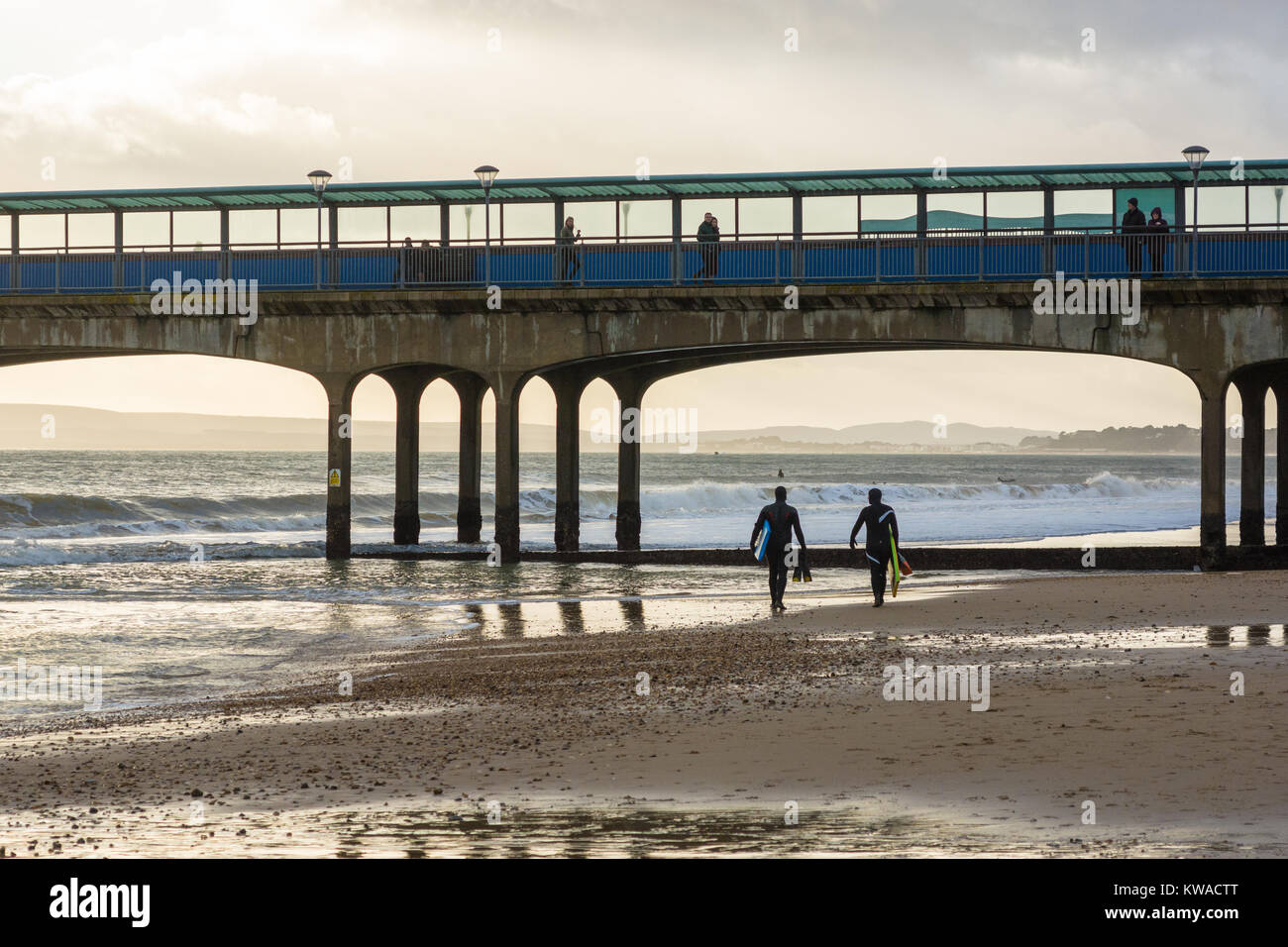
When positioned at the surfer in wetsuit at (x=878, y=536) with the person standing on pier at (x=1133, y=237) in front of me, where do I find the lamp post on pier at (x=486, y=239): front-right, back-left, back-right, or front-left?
front-left

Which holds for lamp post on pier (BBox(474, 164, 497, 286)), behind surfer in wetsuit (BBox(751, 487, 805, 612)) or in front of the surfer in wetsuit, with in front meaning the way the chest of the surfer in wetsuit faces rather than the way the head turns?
in front

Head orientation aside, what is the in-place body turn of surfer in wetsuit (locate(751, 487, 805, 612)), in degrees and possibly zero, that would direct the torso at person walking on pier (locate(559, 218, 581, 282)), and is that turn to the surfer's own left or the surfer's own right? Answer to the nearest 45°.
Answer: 0° — they already face them

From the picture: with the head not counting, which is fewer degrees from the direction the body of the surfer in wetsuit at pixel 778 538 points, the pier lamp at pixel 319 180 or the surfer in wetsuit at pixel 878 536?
the pier lamp

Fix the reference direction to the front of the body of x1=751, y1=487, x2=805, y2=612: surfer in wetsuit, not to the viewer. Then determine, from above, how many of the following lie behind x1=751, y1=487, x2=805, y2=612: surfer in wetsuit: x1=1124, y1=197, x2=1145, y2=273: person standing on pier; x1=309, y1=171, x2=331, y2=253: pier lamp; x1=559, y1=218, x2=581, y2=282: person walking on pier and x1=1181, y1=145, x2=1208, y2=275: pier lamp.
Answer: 0

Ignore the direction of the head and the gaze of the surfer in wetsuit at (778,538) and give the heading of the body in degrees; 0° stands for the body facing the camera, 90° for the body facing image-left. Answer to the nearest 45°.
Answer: approximately 180°

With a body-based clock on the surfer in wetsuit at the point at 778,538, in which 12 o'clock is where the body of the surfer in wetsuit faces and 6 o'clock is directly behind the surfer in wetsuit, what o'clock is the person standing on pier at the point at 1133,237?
The person standing on pier is roughly at 1 o'clock from the surfer in wetsuit.

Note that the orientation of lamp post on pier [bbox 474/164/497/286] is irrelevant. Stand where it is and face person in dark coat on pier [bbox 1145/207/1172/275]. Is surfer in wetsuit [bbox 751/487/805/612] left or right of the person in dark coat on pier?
right

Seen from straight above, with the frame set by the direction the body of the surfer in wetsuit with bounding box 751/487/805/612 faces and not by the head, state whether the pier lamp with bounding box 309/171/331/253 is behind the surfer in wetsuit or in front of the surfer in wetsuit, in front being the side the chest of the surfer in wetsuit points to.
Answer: in front

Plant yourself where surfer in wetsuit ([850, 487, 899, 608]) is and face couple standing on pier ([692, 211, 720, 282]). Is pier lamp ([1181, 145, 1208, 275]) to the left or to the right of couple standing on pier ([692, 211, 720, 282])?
right

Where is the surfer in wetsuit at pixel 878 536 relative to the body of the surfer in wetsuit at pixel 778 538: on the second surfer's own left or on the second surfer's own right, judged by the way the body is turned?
on the second surfer's own right

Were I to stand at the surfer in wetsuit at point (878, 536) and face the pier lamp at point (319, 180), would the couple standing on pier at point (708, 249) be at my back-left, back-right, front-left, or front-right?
front-right

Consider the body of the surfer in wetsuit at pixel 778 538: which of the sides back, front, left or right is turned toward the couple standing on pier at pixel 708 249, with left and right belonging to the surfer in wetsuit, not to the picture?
front
